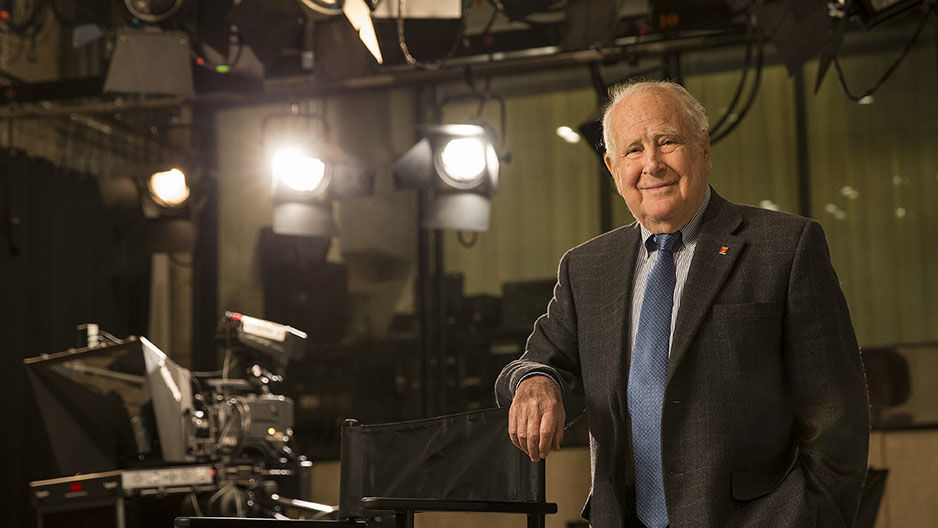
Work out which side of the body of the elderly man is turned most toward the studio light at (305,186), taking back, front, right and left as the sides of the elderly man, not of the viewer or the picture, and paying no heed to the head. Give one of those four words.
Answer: right

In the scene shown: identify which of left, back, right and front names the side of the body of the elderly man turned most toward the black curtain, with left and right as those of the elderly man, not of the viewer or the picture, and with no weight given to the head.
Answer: right

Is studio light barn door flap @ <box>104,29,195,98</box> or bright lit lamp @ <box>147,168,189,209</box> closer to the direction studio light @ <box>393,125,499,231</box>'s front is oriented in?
the studio light barn door flap

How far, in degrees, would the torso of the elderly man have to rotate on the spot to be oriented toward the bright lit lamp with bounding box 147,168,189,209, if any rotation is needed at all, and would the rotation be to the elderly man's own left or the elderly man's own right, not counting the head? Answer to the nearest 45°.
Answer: approximately 90° to the elderly man's own right
